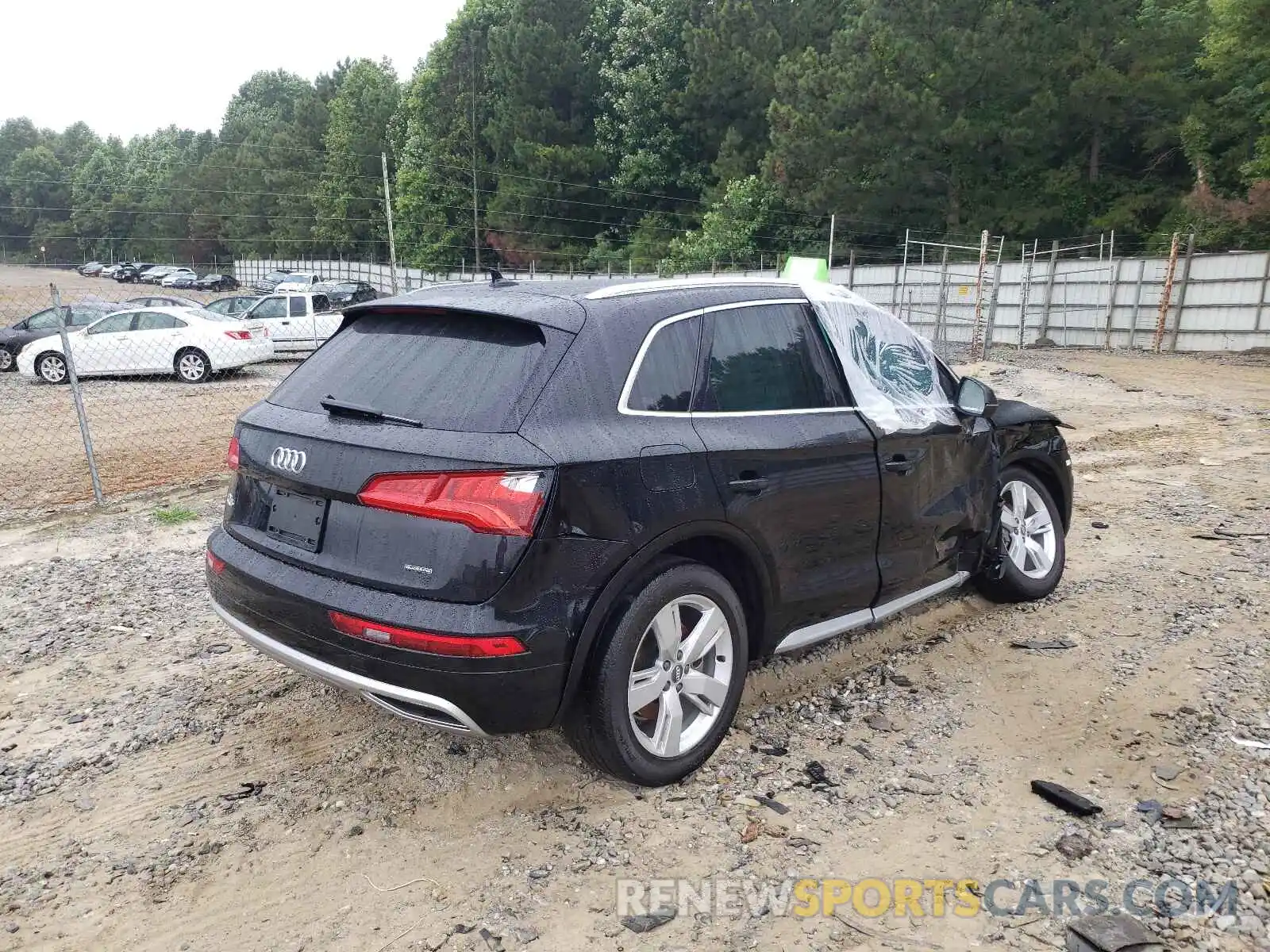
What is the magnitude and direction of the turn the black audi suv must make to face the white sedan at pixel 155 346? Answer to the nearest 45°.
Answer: approximately 90° to its left

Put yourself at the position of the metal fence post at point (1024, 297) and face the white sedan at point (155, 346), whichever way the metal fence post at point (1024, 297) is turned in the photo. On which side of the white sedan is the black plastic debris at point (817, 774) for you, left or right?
left

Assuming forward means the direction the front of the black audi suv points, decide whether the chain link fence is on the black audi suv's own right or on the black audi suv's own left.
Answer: on the black audi suv's own left

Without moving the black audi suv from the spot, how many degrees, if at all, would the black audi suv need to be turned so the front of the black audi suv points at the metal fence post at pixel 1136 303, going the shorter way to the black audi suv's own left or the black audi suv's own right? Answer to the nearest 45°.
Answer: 0° — it already faces it

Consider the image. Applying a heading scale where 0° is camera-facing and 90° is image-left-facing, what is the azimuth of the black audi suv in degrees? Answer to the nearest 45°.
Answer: approximately 225°

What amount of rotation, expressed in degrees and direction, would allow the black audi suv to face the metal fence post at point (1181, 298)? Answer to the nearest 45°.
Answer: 0° — it already faces it

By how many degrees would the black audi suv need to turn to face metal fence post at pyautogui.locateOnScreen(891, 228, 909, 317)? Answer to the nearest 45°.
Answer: approximately 45° to its left

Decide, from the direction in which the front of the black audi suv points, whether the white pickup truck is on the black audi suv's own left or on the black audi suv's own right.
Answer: on the black audi suv's own left
